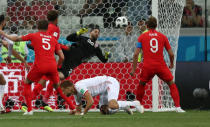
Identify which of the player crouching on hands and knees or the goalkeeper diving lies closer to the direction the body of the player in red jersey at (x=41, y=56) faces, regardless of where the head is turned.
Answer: the goalkeeper diving

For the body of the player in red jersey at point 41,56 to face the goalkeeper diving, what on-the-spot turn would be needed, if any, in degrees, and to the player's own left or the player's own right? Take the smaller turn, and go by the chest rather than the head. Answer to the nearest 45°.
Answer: approximately 45° to the player's own right

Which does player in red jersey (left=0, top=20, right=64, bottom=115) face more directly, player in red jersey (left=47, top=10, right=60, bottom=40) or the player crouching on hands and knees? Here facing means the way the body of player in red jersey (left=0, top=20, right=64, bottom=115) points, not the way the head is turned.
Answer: the player in red jersey

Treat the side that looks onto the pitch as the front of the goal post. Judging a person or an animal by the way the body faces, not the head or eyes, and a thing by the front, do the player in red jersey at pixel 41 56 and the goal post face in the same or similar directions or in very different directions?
very different directions

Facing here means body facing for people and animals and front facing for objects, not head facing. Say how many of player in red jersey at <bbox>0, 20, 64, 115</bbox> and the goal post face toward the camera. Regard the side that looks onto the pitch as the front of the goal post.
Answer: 1

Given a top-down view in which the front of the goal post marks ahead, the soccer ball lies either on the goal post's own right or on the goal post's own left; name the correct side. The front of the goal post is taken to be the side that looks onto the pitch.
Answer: on the goal post's own right

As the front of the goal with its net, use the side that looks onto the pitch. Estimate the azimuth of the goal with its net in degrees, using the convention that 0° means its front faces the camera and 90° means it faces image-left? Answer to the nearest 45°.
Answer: approximately 0°

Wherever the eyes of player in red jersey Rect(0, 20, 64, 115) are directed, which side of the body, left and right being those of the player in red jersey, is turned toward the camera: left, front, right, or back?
back
